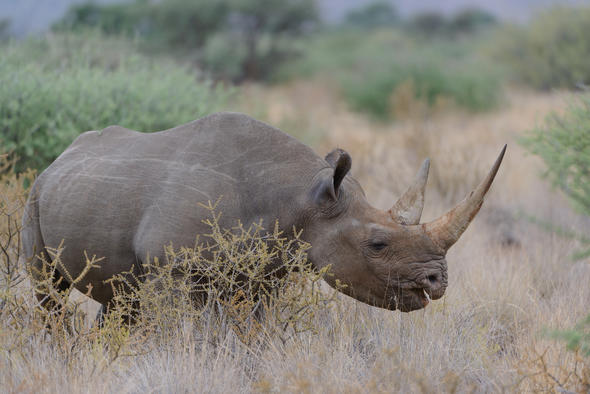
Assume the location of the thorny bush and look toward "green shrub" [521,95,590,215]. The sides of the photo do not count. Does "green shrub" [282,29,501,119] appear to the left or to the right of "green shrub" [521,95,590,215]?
left

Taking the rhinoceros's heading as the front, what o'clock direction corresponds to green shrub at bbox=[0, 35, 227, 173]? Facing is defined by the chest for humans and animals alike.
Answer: The green shrub is roughly at 8 o'clock from the rhinoceros.

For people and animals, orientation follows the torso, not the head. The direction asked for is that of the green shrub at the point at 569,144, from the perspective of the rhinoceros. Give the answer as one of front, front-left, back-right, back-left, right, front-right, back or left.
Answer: front-left

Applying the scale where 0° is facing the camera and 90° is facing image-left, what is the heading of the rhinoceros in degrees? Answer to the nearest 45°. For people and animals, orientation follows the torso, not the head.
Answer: approximately 270°

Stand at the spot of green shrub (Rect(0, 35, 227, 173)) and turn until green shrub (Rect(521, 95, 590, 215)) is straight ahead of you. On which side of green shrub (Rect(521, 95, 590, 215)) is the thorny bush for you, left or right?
right

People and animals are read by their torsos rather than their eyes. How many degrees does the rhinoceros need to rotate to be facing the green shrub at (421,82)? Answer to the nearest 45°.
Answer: approximately 90° to its left

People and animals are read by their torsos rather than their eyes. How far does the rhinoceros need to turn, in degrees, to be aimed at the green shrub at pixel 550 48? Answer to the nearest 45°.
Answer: approximately 45° to its left
